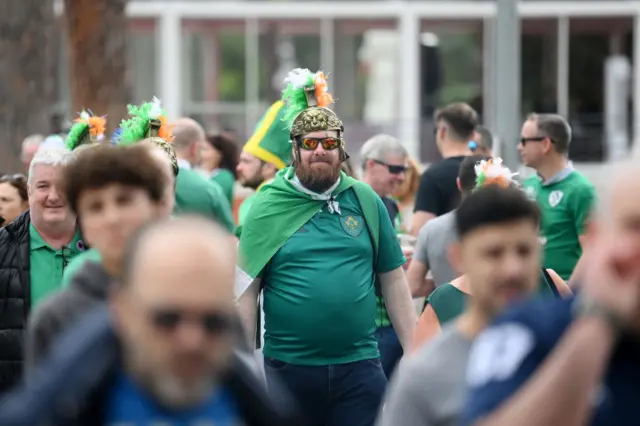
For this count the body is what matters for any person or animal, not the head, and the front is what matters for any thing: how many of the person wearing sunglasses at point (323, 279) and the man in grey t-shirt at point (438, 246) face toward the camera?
1

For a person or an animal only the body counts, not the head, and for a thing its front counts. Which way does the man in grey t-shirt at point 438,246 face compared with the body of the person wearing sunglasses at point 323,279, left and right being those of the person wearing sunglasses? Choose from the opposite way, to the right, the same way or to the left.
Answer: the opposite way

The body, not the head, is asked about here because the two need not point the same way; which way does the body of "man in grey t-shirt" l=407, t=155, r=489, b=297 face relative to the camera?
away from the camera

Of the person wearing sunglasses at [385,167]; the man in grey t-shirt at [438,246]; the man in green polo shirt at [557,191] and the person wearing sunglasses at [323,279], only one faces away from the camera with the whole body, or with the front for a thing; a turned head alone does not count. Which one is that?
the man in grey t-shirt

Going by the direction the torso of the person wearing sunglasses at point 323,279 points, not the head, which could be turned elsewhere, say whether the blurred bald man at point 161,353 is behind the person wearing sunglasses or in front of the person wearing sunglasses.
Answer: in front

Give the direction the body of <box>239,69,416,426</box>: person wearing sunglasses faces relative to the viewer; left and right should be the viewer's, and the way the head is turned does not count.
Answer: facing the viewer

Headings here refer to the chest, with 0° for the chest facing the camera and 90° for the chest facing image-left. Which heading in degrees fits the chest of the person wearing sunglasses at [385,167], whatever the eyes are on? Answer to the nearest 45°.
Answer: approximately 315°

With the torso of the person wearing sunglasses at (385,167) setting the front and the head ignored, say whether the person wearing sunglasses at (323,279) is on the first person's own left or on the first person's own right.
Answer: on the first person's own right

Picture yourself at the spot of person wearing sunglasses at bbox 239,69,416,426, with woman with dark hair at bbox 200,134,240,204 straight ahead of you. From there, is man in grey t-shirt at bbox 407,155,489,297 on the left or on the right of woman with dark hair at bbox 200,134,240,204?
right

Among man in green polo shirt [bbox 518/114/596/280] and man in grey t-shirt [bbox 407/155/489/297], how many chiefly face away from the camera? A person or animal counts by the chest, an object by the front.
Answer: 1
